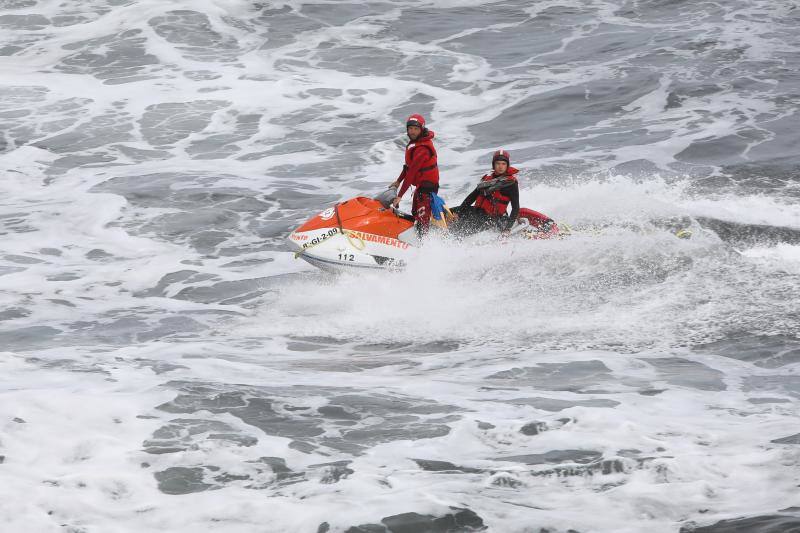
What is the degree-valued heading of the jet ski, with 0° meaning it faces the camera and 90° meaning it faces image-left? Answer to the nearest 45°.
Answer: approximately 90°

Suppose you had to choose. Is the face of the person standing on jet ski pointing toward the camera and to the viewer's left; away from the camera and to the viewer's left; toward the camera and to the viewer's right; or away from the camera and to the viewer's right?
toward the camera and to the viewer's left

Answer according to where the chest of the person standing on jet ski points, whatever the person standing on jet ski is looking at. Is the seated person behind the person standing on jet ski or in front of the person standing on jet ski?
behind
